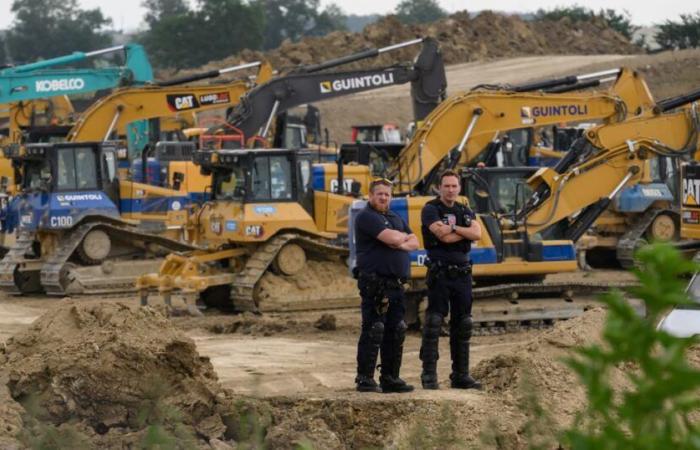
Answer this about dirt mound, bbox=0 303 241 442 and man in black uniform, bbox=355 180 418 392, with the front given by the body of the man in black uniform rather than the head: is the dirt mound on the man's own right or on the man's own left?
on the man's own right

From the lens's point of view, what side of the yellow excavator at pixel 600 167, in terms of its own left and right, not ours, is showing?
right

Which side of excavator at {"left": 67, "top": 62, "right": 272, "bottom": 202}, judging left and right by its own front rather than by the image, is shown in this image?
right

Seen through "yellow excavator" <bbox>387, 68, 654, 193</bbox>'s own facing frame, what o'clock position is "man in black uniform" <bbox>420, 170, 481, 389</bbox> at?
The man in black uniform is roughly at 3 o'clock from the yellow excavator.

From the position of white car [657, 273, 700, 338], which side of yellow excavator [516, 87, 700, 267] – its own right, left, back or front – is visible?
right

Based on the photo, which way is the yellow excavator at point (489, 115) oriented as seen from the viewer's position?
to the viewer's right

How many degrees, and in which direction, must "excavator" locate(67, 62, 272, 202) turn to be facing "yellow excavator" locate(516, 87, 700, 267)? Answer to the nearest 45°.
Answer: approximately 45° to its right

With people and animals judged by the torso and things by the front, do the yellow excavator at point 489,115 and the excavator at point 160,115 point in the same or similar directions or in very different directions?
same or similar directions

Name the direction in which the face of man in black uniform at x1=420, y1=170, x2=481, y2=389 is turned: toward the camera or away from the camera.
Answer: toward the camera

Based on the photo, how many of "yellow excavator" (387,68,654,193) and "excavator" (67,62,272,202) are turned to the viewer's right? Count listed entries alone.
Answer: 2

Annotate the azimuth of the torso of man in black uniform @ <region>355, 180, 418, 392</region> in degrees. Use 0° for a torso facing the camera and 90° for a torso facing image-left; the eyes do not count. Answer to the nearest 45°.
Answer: approximately 315°

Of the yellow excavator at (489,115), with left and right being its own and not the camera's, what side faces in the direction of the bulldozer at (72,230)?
back
